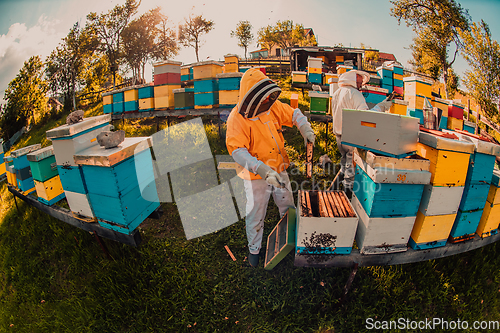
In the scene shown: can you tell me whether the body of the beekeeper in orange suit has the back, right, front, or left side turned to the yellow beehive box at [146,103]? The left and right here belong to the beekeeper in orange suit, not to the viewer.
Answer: back

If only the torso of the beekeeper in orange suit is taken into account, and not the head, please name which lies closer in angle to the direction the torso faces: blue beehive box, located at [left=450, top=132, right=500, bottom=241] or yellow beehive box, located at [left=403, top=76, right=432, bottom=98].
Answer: the blue beehive box

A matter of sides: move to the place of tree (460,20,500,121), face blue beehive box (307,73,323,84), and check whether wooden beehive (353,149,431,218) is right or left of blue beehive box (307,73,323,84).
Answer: left

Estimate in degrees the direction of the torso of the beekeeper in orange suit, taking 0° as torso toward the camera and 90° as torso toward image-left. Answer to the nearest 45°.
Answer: approximately 315°

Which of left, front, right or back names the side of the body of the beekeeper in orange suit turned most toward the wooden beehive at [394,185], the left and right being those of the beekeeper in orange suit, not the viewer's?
front

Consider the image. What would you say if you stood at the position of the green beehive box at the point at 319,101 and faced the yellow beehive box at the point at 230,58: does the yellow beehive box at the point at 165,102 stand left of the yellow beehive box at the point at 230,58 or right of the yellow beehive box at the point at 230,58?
left

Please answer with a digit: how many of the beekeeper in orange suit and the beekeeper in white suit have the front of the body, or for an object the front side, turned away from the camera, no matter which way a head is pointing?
0

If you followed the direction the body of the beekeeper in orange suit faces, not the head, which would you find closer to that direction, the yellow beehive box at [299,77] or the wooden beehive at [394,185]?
the wooden beehive

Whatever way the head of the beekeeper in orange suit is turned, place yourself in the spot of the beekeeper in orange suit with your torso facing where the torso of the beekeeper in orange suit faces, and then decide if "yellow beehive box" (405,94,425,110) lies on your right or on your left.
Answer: on your left
